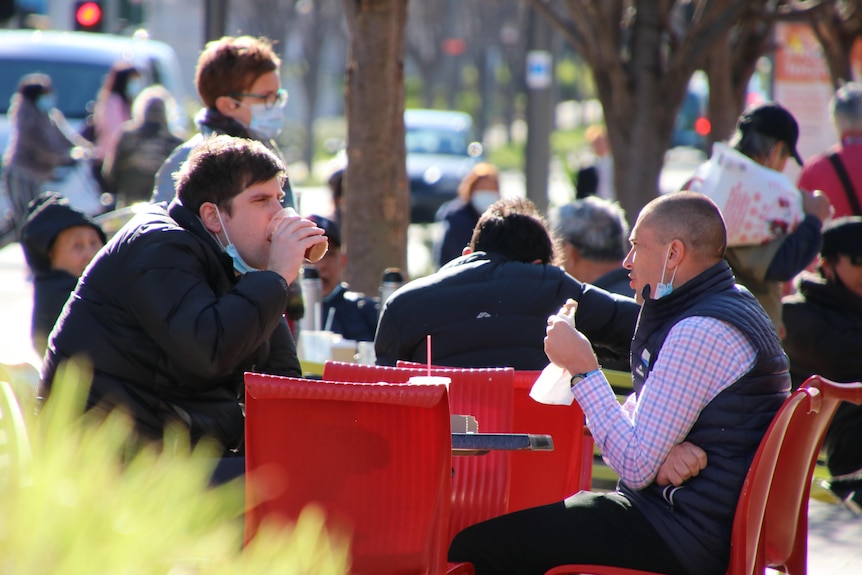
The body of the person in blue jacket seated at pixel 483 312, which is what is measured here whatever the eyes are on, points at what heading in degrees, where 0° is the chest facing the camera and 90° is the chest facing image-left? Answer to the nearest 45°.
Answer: approximately 180°

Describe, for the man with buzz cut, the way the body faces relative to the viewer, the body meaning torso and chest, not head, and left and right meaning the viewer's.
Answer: facing to the left of the viewer

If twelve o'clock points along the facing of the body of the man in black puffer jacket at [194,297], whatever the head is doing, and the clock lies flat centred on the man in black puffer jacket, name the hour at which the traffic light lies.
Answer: The traffic light is roughly at 9 o'clock from the man in black puffer jacket.

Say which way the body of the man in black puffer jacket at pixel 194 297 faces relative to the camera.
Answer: to the viewer's right

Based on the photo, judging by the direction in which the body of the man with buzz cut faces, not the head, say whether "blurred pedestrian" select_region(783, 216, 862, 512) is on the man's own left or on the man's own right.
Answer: on the man's own right

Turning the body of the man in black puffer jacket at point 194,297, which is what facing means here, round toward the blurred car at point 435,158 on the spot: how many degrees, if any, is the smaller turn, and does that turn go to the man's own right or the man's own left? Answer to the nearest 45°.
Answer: approximately 90° to the man's own left

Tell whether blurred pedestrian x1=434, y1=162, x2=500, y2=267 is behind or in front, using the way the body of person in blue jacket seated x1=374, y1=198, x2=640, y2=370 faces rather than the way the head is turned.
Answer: in front
